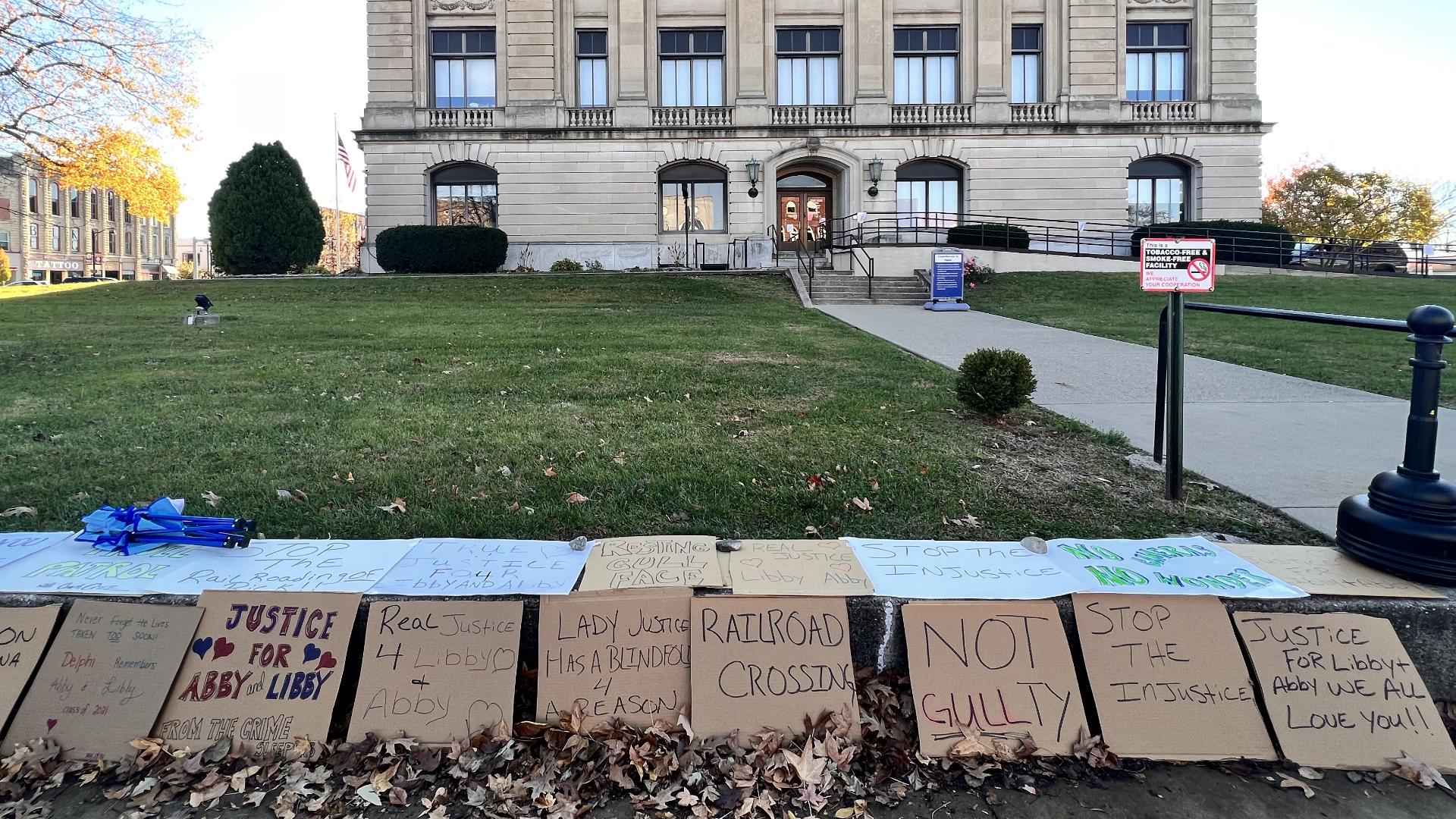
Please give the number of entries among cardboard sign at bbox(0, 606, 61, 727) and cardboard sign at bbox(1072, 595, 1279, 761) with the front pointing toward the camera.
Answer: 2

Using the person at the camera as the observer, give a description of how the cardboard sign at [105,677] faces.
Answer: facing the viewer

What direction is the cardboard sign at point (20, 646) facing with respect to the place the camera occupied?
facing the viewer

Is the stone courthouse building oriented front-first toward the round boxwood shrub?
yes

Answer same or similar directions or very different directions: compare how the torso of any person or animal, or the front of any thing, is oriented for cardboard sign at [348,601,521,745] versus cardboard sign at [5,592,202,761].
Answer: same or similar directions

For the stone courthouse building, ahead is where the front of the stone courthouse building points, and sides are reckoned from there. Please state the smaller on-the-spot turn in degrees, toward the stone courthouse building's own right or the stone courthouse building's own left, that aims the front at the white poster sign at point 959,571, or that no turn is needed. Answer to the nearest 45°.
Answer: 0° — it already faces it

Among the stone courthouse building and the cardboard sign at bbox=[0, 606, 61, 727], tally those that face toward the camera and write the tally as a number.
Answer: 2

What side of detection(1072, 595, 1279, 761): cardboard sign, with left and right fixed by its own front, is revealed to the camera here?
front

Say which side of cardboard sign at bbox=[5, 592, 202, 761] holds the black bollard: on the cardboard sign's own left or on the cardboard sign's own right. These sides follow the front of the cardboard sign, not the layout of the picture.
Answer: on the cardboard sign's own left

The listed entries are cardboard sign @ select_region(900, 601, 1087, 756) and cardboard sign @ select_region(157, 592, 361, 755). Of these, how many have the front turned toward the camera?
2

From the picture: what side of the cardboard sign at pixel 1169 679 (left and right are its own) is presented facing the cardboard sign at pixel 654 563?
right

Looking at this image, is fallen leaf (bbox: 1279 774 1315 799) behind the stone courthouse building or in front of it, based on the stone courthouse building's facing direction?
in front
